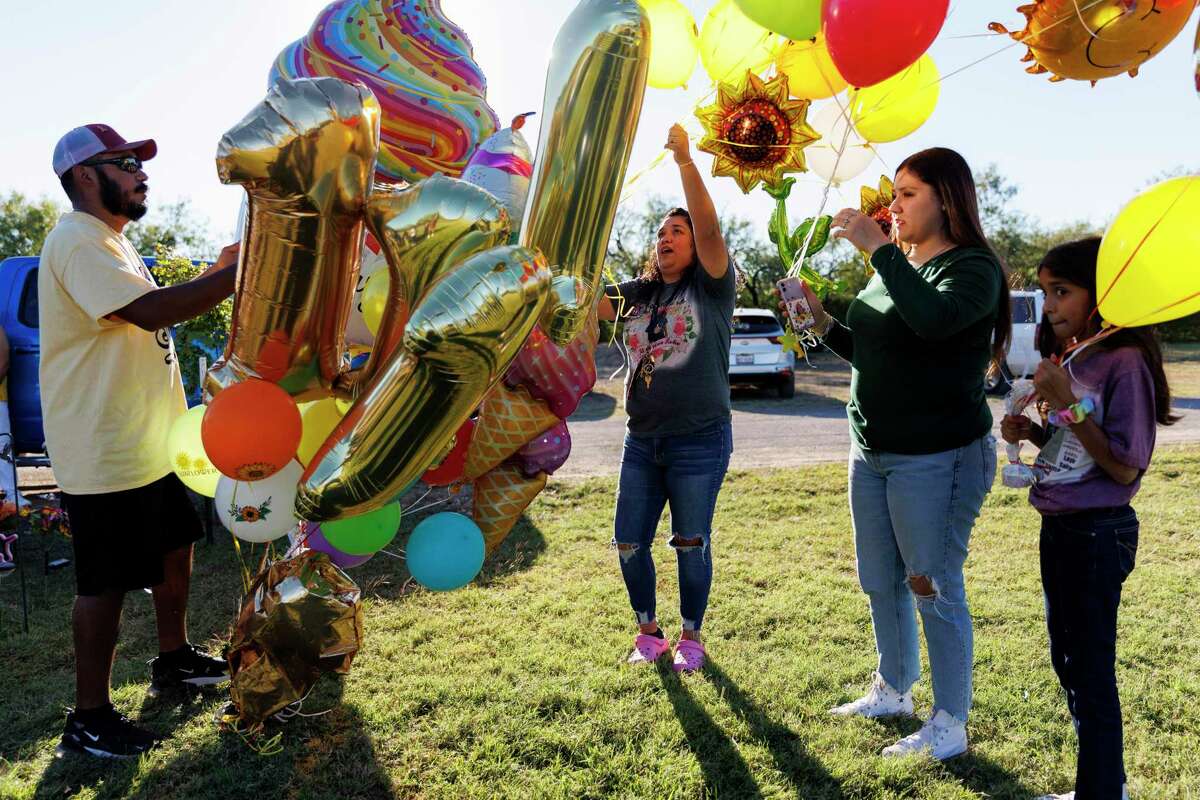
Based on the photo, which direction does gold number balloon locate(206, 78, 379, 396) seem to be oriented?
toward the camera

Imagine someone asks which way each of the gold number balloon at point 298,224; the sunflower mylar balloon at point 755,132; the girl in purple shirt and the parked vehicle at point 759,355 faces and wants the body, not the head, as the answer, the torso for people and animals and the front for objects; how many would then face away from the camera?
1

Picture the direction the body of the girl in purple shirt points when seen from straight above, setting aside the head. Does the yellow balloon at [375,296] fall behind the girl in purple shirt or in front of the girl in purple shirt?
in front

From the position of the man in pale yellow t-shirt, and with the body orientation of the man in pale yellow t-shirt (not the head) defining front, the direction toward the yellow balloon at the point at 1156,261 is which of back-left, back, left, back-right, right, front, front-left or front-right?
front-right

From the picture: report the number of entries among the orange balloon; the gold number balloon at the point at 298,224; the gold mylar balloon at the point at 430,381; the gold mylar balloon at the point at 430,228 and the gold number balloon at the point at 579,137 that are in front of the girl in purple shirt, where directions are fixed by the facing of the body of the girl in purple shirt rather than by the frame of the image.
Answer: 5

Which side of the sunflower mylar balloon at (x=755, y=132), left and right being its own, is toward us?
front

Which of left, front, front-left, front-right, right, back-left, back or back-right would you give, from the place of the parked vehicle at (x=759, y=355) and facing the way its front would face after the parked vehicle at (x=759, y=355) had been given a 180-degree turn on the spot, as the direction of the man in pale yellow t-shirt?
front

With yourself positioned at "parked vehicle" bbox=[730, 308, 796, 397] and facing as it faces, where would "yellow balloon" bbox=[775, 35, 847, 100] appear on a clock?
The yellow balloon is roughly at 6 o'clock from the parked vehicle.

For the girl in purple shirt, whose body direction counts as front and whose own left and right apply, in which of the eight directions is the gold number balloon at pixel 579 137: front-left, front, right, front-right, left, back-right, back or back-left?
front

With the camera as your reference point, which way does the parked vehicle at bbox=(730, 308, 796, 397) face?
facing away from the viewer

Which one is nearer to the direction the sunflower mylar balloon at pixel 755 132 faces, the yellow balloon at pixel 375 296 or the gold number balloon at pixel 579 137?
the gold number balloon

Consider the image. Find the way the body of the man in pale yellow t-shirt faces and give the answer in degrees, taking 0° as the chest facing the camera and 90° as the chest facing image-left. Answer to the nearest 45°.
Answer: approximately 270°

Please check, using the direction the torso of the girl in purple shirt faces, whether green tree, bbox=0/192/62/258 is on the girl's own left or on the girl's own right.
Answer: on the girl's own right

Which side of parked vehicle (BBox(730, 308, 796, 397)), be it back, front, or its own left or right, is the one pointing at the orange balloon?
back

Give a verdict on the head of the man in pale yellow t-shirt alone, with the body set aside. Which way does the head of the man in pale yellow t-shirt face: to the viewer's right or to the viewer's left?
to the viewer's right
